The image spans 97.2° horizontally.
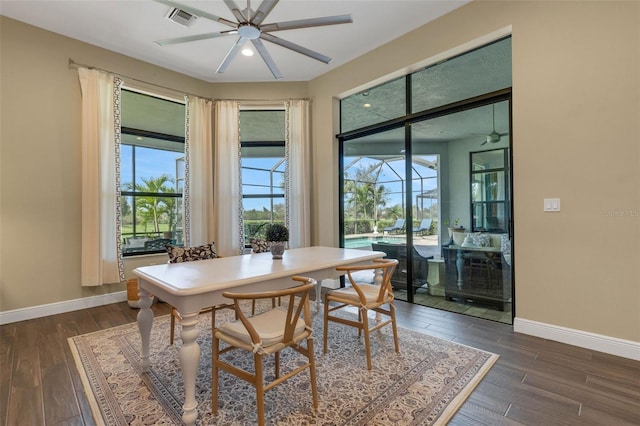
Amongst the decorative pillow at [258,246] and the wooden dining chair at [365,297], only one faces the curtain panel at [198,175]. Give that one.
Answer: the wooden dining chair

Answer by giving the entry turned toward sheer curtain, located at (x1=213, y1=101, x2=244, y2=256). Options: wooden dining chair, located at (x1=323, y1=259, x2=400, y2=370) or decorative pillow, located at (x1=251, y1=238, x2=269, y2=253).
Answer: the wooden dining chair

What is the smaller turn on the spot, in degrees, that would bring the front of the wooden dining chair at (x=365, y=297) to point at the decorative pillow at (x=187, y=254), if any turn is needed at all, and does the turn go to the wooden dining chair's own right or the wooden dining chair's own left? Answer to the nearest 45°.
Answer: approximately 45° to the wooden dining chair's own left

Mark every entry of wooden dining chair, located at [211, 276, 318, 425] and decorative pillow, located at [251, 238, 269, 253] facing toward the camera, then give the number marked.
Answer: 1

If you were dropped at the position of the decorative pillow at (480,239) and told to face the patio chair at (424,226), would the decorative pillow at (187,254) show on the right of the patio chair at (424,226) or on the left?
left

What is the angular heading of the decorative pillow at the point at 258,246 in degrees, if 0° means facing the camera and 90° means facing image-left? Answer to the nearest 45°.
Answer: approximately 0°

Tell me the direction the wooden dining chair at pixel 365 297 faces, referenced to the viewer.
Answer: facing away from the viewer and to the left of the viewer
